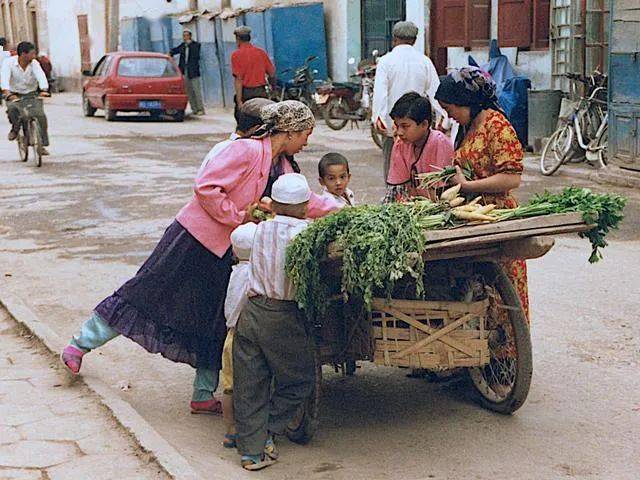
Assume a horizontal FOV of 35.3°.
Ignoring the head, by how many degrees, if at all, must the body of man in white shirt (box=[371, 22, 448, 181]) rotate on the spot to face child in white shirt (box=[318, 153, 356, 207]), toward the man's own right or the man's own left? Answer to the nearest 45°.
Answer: approximately 180°

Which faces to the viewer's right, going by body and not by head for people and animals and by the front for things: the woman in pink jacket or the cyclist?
the woman in pink jacket

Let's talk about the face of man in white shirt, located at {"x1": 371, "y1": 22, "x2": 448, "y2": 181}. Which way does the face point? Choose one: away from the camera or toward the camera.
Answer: away from the camera

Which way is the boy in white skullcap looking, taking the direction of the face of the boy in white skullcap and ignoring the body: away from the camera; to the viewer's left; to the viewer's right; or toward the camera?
away from the camera

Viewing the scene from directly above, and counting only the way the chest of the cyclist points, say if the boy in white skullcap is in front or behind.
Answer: in front

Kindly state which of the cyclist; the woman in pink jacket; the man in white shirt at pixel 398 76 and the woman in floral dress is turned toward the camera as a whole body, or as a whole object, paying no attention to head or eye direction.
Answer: the cyclist

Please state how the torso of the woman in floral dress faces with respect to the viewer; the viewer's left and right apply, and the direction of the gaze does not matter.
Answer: facing to the left of the viewer

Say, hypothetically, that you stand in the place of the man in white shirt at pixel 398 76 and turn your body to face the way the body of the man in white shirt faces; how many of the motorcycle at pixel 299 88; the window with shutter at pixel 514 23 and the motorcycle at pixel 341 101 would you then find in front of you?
3

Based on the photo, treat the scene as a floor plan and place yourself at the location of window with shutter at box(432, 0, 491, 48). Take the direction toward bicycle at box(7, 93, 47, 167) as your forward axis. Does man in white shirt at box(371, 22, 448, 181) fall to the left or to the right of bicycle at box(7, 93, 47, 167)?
left

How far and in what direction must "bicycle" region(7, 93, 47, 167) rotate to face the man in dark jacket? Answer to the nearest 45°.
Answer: approximately 180°
